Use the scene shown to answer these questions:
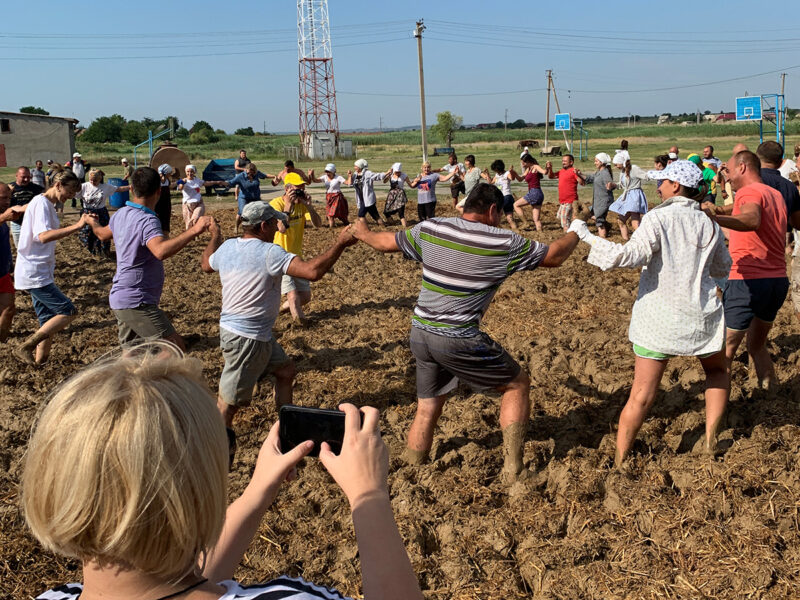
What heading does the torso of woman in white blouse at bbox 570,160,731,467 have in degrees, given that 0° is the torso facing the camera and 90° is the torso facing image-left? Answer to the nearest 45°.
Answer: approximately 135°

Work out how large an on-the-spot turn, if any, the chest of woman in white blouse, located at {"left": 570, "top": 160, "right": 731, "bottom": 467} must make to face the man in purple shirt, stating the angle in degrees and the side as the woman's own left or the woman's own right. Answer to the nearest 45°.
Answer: approximately 45° to the woman's own left

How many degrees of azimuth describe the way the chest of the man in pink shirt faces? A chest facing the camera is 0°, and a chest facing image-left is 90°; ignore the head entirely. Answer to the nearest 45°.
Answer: approximately 135°

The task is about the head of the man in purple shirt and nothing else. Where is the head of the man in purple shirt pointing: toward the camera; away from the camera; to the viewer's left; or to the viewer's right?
away from the camera

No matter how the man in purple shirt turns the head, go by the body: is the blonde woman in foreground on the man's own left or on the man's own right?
on the man's own right

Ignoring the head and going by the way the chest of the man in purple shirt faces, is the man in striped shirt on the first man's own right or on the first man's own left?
on the first man's own right

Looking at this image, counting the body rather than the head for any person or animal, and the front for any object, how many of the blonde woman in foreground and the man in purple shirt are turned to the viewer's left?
0
